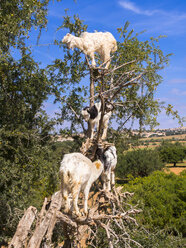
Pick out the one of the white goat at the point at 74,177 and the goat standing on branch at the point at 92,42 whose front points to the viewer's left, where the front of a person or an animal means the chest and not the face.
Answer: the goat standing on branch

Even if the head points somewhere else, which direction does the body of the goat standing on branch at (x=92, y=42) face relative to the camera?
to the viewer's left

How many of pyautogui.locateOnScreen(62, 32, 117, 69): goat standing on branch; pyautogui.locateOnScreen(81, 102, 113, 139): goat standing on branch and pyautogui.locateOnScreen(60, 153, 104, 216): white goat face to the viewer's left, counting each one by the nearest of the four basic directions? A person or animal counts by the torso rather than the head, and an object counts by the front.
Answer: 2

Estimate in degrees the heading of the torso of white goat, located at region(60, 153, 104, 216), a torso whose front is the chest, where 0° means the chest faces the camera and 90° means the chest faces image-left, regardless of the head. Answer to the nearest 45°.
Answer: approximately 225°

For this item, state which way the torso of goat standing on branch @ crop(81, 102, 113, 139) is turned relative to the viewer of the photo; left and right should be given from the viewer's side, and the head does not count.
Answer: facing to the left of the viewer
